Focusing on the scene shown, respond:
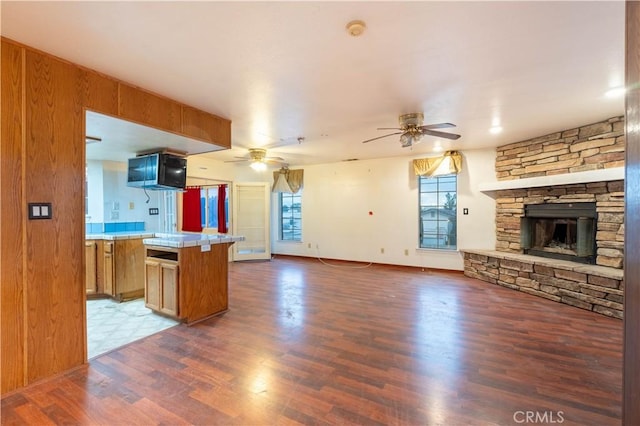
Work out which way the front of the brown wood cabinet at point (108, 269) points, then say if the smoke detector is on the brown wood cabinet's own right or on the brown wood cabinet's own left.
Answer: on the brown wood cabinet's own left

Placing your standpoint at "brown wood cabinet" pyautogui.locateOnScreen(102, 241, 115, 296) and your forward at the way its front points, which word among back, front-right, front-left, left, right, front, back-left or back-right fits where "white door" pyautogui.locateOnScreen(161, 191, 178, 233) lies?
back

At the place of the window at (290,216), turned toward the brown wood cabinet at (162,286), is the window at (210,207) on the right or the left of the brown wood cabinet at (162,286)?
right

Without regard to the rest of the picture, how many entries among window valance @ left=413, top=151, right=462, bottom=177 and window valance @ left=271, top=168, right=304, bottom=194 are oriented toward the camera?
2

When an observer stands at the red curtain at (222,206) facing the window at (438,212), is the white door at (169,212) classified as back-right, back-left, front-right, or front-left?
back-right

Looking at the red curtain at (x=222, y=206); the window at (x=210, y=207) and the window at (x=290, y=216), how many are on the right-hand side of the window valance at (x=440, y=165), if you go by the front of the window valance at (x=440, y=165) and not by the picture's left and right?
3

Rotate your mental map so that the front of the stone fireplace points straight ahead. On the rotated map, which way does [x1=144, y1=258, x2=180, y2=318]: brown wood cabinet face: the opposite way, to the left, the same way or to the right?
to the left

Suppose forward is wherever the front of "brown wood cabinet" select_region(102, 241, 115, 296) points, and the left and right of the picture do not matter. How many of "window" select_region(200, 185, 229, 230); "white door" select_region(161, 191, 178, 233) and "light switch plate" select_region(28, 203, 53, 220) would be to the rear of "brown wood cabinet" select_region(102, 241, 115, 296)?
2

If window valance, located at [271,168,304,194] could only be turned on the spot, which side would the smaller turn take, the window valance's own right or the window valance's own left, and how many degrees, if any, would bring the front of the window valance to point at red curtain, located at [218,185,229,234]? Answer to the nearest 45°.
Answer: approximately 45° to the window valance's own right

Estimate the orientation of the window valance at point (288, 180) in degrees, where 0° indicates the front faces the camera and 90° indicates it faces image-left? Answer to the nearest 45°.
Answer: approximately 0°

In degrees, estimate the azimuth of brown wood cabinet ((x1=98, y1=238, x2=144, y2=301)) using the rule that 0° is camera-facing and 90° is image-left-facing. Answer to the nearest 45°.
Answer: approximately 45°

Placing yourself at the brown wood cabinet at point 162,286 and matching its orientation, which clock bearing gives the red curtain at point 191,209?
The red curtain is roughly at 5 o'clock from the brown wood cabinet.

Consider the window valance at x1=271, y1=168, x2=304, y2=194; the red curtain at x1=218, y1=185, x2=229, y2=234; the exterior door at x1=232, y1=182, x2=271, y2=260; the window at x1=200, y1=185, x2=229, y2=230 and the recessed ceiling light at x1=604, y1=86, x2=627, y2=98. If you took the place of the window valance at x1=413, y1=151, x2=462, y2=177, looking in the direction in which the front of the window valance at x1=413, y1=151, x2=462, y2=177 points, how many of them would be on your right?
4

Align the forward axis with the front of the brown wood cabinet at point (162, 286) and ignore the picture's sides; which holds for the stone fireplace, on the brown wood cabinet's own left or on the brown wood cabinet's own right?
on the brown wood cabinet's own left

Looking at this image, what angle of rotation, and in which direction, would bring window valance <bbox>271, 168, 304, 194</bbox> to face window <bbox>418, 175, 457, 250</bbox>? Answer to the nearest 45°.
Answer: approximately 45° to its left
